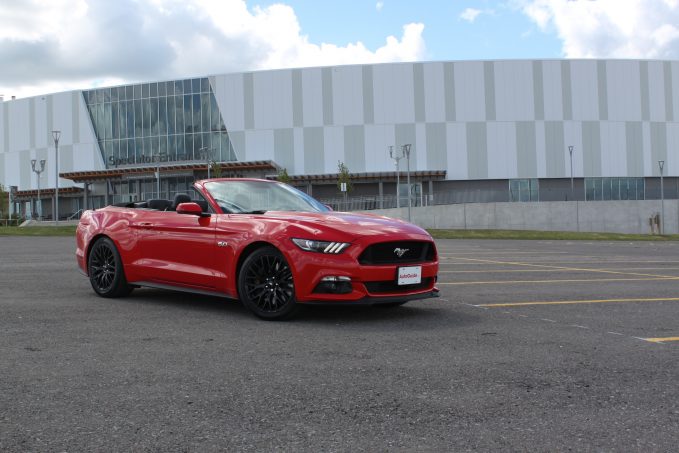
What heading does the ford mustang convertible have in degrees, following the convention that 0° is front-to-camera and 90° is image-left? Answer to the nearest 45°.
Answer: approximately 315°
